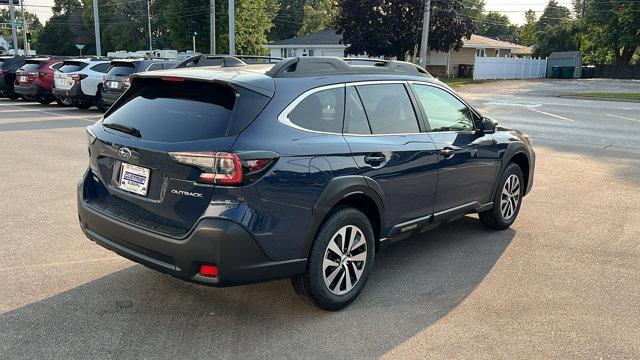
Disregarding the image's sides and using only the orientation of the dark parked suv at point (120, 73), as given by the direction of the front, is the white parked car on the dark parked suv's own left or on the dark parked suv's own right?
on the dark parked suv's own left

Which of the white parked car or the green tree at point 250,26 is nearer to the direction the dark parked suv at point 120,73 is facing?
the green tree

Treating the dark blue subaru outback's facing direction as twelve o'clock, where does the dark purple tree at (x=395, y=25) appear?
The dark purple tree is roughly at 11 o'clock from the dark blue subaru outback.

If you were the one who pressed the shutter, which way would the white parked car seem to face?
facing away from the viewer and to the right of the viewer

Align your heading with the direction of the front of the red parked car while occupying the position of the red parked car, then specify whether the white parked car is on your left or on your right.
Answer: on your right

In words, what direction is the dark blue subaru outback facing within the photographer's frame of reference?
facing away from the viewer and to the right of the viewer

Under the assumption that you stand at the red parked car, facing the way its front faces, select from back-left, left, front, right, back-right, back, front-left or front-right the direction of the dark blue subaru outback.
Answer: back-right

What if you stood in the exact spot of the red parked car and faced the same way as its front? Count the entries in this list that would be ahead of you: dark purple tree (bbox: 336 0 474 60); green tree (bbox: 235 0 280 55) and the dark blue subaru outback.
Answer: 2

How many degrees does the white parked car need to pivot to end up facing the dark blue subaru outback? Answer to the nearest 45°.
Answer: approximately 135° to its right

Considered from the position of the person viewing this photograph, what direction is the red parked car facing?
facing away from the viewer and to the right of the viewer

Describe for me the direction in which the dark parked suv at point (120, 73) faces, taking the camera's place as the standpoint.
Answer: facing away from the viewer and to the right of the viewer
